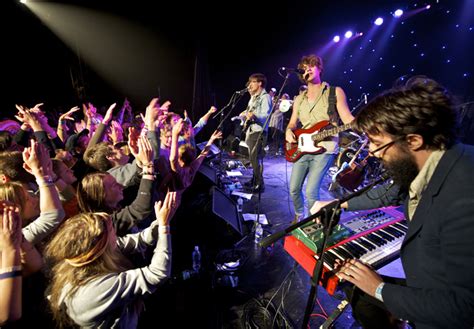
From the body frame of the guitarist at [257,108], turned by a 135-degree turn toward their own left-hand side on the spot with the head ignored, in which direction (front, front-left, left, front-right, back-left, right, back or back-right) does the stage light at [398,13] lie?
left

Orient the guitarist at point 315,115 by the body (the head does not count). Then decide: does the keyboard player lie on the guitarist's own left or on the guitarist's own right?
on the guitarist's own left

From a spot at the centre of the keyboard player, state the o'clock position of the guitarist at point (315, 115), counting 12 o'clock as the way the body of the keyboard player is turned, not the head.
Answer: The guitarist is roughly at 2 o'clock from the keyboard player.

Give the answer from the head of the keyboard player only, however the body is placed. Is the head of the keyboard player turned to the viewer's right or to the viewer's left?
to the viewer's left

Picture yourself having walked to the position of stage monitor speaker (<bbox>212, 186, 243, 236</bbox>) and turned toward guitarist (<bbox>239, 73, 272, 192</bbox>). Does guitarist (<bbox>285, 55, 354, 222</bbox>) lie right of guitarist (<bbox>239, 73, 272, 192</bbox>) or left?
right

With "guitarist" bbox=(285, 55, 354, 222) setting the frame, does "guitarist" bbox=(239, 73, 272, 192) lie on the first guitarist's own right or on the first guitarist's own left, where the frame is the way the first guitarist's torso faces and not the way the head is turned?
on the first guitarist's own right

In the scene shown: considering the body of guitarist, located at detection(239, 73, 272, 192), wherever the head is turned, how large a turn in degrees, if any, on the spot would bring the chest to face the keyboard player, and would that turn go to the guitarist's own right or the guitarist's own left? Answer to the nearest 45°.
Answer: approximately 90° to the guitarist's own left

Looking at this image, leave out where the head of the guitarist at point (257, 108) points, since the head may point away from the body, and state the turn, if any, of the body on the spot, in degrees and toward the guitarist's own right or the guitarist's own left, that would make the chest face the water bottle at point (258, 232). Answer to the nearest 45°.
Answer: approximately 90° to the guitarist's own left

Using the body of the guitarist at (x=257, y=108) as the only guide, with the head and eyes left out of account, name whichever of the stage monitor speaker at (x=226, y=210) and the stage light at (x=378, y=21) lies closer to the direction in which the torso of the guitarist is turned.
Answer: the stage monitor speaker

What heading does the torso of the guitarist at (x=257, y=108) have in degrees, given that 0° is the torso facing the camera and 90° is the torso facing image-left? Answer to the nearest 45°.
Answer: approximately 90°

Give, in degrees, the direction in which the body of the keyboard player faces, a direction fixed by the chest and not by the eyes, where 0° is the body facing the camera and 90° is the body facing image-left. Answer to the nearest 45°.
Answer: approximately 90°
